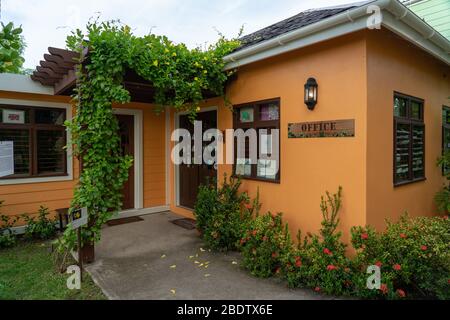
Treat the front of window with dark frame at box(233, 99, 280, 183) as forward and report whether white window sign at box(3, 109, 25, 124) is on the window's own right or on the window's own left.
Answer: on the window's own right

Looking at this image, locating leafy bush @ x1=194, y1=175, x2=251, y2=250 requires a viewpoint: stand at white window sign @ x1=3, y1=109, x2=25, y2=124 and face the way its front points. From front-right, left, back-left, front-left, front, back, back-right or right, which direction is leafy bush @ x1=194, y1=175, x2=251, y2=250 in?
front-left

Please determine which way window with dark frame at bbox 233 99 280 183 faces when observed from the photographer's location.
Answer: facing the viewer and to the left of the viewer

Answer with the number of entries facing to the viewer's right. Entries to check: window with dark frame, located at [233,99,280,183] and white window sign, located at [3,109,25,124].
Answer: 0

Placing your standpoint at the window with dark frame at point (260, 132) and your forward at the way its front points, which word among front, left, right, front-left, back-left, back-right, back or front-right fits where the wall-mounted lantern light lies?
left

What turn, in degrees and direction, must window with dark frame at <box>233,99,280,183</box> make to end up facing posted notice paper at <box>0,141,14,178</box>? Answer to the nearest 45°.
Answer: approximately 45° to its right

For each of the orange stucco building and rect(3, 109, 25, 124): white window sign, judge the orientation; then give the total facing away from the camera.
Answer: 0

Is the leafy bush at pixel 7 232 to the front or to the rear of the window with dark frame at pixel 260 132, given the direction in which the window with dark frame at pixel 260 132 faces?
to the front
